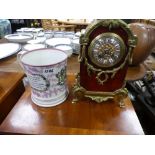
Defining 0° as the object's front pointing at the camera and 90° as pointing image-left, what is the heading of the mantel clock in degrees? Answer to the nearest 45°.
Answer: approximately 0°
